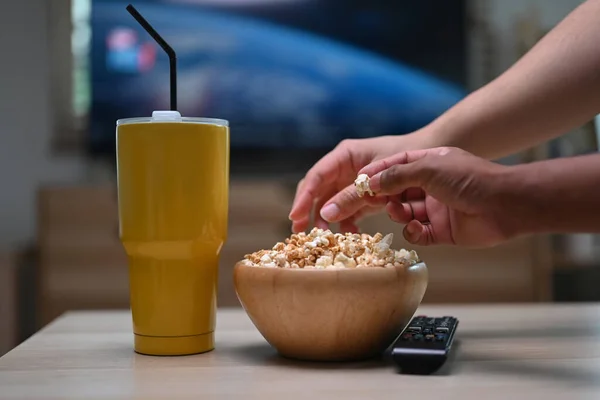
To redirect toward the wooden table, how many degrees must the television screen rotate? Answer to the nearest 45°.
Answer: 0° — it already faces it

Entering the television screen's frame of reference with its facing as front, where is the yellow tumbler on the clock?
The yellow tumbler is roughly at 12 o'clock from the television screen.

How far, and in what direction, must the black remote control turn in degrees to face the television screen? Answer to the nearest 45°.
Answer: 0° — it already faces it

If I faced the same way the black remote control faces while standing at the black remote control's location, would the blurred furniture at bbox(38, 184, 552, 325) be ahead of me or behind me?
ahead

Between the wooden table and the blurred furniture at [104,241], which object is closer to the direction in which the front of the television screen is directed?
the wooden table

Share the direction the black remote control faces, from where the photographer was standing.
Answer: facing away from the viewer

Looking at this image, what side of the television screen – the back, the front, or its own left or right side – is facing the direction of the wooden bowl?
front

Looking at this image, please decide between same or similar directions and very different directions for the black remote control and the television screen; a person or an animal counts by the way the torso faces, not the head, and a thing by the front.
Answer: very different directions

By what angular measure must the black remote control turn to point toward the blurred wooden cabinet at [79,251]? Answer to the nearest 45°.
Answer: approximately 45° to its left

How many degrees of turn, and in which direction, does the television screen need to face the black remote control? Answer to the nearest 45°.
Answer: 0° — it already faces it

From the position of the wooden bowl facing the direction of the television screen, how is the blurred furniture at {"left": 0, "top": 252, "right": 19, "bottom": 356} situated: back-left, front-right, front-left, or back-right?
front-left

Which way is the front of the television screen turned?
toward the camera

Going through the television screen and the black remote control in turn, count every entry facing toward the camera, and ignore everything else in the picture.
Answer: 1
